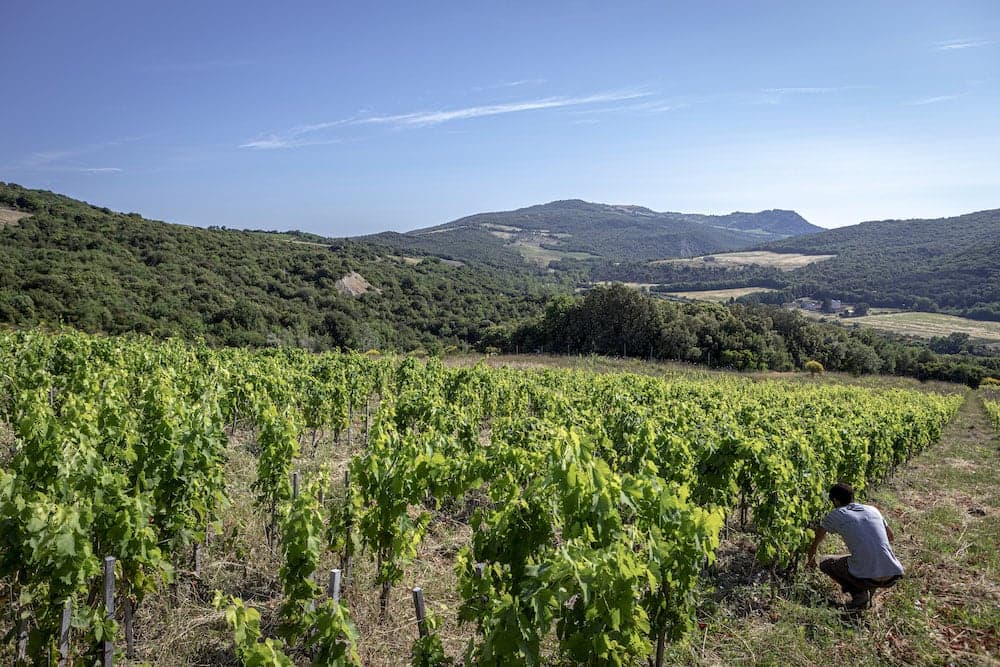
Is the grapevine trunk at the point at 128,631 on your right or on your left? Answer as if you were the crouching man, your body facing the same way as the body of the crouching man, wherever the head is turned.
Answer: on your left

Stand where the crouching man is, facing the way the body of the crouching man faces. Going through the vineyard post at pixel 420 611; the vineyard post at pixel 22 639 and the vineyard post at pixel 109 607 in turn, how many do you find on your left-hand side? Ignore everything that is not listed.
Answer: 3

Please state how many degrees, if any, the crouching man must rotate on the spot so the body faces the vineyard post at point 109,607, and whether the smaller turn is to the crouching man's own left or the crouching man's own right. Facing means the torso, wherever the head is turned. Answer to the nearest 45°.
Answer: approximately 90° to the crouching man's own left

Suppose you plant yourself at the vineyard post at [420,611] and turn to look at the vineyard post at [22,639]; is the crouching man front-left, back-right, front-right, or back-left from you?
back-right

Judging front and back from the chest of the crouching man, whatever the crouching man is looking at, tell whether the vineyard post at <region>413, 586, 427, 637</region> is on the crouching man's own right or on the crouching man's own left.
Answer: on the crouching man's own left

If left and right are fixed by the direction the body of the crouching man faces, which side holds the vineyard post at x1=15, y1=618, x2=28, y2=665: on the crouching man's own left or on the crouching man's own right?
on the crouching man's own left

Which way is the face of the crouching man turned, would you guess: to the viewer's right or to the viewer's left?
to the viewer's left

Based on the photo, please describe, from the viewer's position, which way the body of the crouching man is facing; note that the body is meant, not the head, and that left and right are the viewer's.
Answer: facing away from the viewer and to the left of the viewer
